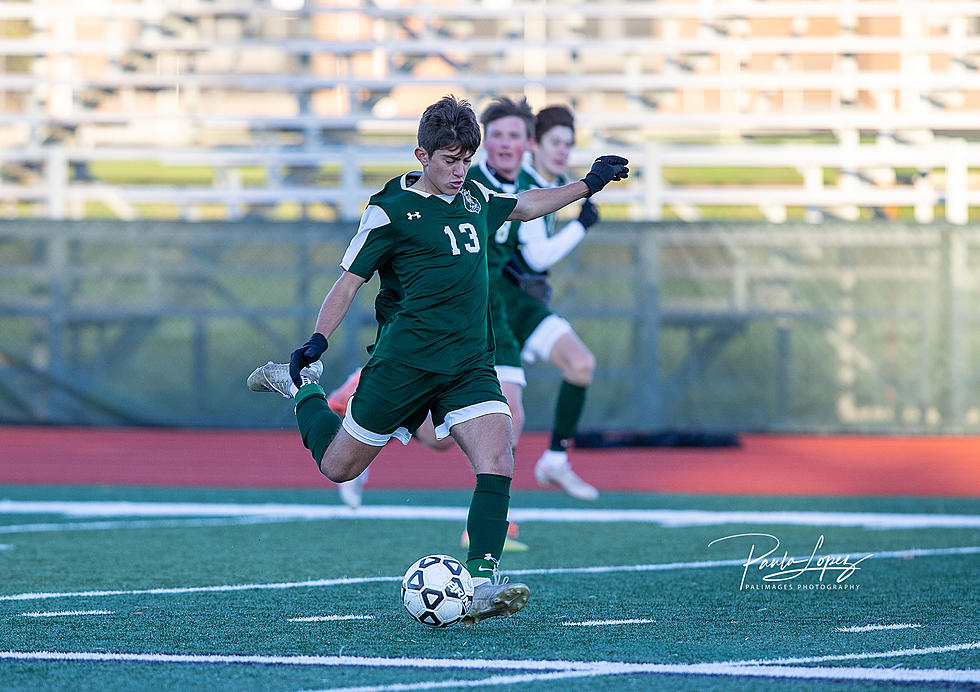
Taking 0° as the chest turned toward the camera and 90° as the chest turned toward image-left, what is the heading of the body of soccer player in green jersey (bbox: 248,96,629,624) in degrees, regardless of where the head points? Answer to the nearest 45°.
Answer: approximately 315°

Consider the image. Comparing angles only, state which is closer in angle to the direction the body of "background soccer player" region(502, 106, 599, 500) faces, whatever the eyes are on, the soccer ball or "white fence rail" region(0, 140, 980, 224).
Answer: the soccer ball

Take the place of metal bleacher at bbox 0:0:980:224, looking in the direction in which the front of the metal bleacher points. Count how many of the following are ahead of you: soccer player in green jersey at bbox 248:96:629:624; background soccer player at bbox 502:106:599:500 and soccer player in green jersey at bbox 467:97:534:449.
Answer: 3

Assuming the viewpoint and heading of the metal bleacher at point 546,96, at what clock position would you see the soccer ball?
The soccer ball is roughly at 12 o'clock from the metal bleacher.

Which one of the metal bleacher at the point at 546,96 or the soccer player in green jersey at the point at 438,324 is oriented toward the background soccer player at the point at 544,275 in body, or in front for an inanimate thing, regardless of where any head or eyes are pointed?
the metal bleacher

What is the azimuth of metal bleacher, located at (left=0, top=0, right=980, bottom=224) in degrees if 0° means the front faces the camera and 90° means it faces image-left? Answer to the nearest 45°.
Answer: approximately 0°

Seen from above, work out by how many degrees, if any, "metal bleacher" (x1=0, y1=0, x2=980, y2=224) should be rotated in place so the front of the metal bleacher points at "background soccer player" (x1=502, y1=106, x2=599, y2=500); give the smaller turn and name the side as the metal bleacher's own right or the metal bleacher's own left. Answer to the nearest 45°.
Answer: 0° — it already faces them
